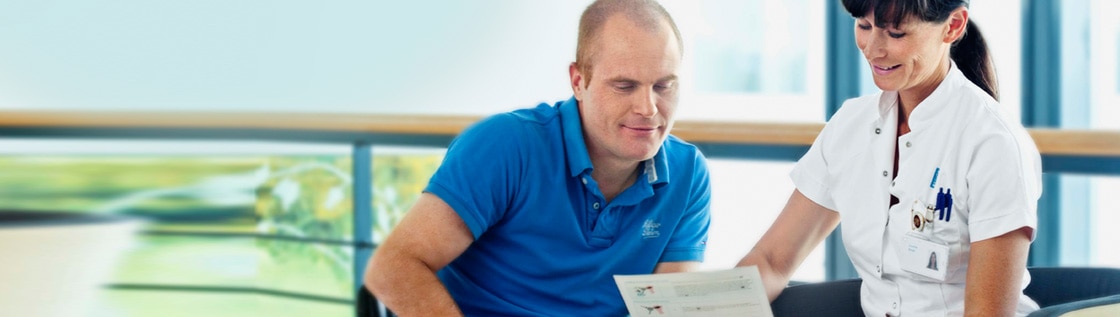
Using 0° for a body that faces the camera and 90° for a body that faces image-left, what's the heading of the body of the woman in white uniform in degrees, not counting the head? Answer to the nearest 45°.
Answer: approximately 45°

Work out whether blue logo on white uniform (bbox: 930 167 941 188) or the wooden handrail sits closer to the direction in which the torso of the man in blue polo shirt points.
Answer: the blue logo on white uniform

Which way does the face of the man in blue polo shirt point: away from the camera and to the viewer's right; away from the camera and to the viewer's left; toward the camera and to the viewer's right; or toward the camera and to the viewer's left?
toward the camera and to the viewer's right

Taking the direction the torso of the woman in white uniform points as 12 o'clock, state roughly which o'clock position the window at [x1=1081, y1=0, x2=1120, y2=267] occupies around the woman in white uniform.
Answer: The window is roughly at 5 o'clock from the woman in white uniform.

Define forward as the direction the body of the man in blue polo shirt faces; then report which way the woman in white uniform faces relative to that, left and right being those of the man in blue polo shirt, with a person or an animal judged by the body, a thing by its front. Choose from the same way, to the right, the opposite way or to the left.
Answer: to the right

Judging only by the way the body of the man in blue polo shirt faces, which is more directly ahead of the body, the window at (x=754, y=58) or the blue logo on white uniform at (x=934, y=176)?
the blue logo on white uniform

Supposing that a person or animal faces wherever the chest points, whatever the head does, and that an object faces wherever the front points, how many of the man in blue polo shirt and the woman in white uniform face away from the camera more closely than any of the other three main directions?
0

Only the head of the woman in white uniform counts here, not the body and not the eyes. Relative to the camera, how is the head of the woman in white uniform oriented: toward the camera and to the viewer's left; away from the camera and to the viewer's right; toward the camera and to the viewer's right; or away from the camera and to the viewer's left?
toward the camera and to the viewer's left

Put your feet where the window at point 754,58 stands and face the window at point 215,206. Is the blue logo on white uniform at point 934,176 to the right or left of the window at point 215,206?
left

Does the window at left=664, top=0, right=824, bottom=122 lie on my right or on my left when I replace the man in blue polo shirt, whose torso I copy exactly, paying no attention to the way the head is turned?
on my left

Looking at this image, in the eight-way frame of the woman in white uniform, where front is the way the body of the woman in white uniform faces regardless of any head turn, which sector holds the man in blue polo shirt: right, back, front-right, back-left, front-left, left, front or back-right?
front-right

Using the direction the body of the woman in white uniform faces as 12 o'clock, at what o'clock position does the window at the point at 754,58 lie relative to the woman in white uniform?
The window is roughly at 4 o'clock from the woman in white uniform.
